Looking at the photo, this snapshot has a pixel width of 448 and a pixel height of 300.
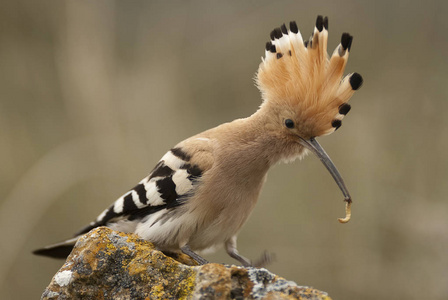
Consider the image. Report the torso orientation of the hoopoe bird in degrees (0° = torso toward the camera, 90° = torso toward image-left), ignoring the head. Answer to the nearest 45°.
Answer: approximately 270°
